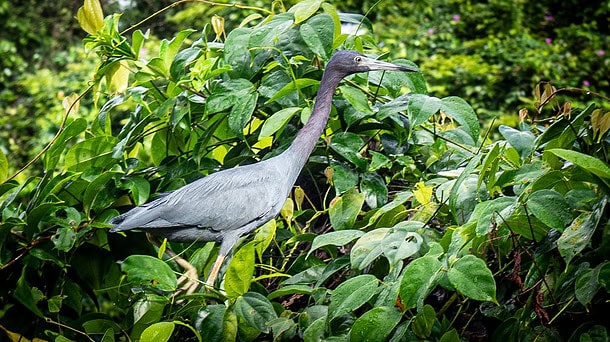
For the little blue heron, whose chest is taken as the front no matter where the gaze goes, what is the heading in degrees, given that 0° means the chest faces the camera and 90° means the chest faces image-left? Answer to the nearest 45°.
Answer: approximately 270°
